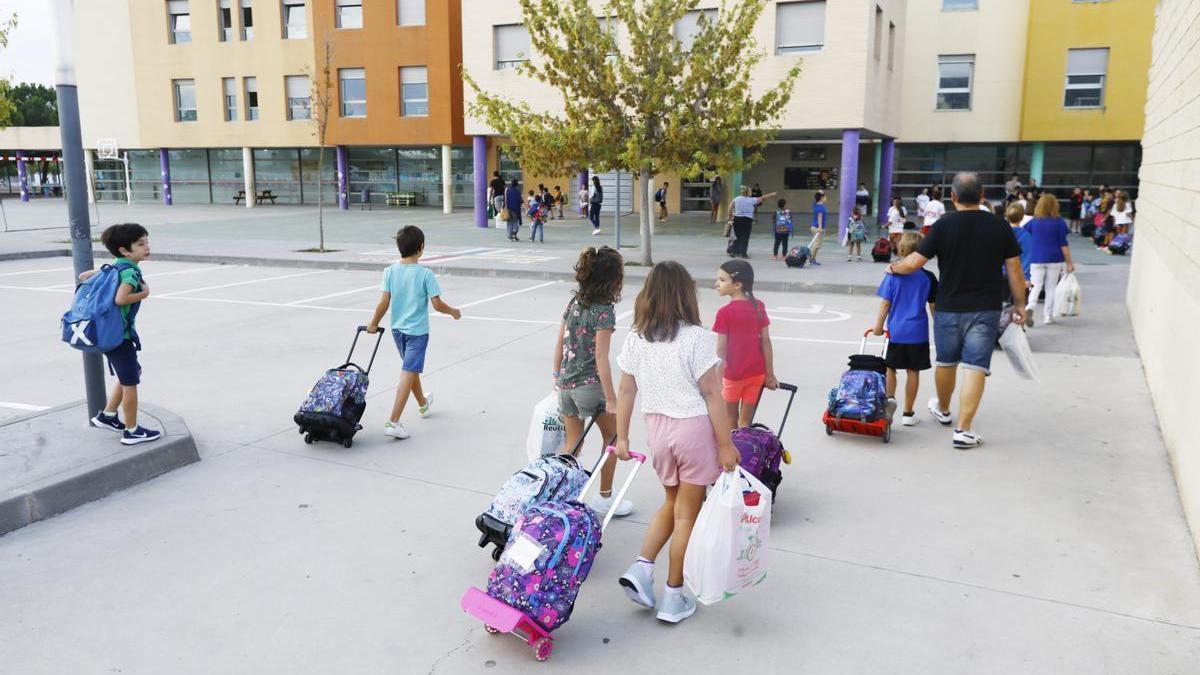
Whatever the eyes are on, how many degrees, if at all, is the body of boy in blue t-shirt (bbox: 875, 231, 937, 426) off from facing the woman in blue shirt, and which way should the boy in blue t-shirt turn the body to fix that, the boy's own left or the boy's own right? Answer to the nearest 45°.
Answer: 0° — they already face them

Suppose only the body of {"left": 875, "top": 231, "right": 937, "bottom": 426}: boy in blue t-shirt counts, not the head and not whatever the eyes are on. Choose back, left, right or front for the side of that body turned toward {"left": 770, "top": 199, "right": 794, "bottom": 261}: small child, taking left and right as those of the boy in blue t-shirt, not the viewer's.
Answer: front

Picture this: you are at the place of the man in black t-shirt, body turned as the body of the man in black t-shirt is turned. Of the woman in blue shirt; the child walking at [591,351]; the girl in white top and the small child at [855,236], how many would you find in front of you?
2

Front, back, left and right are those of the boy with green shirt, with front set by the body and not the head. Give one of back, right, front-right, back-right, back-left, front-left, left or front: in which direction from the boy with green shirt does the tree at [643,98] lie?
front-left

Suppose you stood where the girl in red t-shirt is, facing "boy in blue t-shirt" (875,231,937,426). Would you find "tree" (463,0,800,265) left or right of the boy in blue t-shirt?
left

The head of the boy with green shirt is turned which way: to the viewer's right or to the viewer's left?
to the viewer's right

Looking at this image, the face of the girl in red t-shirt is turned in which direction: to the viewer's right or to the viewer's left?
to the viewer's left

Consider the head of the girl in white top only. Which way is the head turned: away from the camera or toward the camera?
away from the camera

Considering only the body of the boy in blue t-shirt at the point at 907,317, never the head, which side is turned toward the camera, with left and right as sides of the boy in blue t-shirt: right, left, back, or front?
back

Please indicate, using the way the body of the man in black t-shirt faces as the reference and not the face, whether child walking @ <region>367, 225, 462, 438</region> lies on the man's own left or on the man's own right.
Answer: on the man's own left
